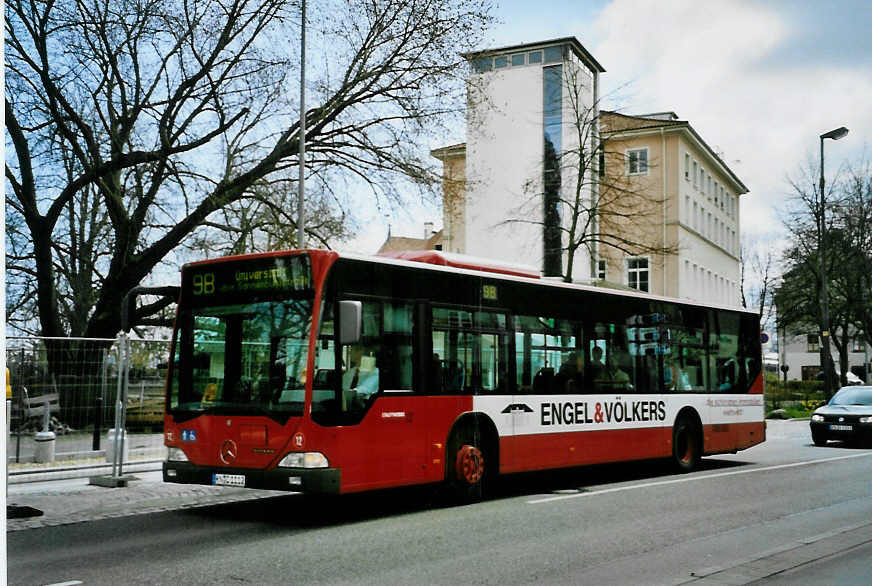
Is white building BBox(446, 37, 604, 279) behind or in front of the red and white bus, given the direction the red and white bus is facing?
behind

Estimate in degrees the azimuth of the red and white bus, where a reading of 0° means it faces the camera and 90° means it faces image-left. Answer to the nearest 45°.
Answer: approximately 45°

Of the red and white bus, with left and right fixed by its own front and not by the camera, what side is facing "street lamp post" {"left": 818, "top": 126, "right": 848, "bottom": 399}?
back

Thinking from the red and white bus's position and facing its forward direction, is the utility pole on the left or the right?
on its right
